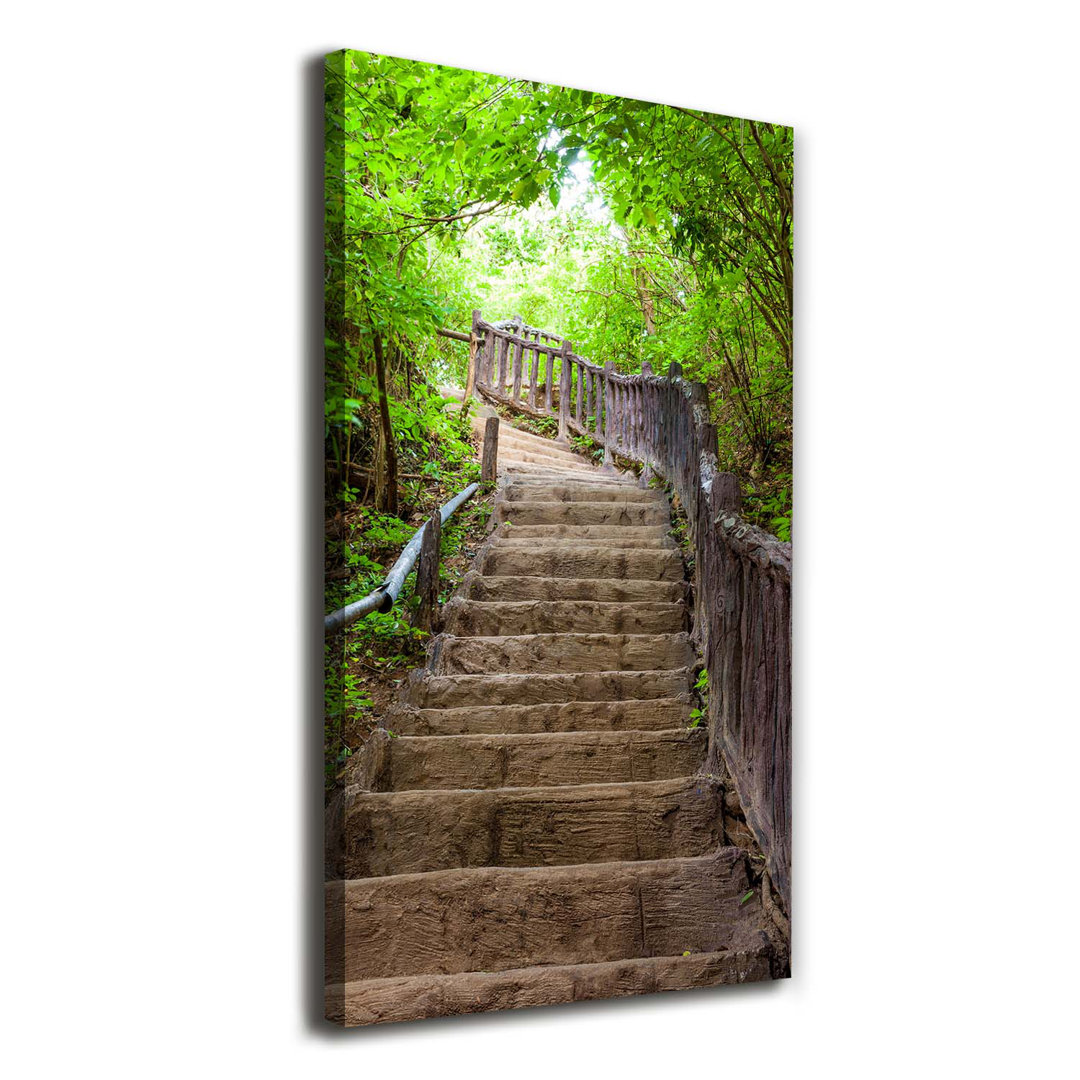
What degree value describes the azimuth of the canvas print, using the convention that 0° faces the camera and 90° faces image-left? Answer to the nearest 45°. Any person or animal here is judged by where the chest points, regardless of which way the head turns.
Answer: approximately 315°
